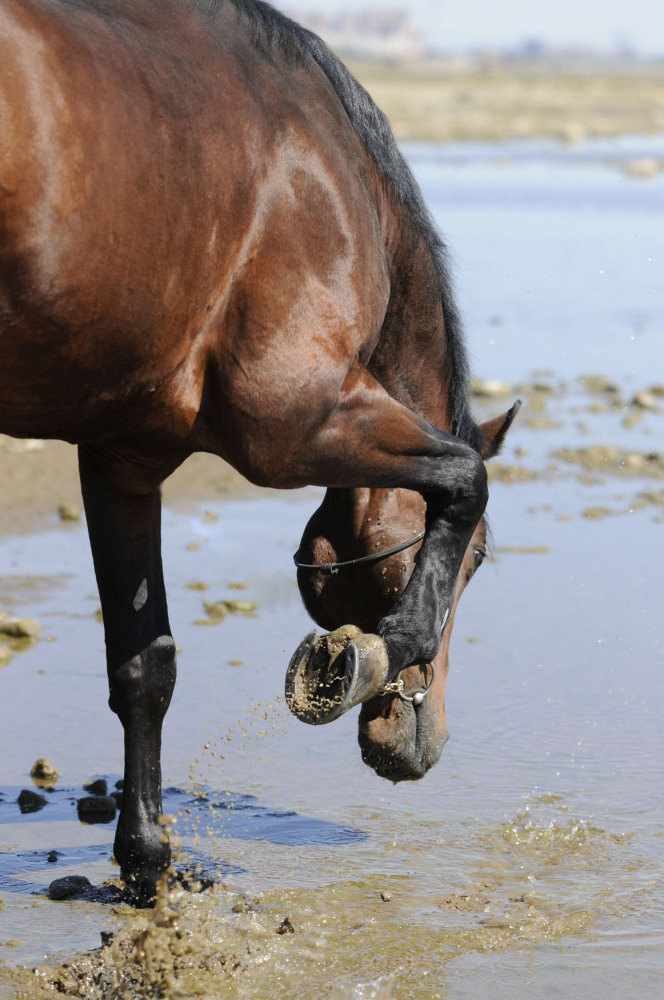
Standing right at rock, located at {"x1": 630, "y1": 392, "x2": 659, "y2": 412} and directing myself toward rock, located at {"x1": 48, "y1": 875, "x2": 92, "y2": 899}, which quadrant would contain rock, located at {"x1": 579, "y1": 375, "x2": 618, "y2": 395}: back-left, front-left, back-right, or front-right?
back-right

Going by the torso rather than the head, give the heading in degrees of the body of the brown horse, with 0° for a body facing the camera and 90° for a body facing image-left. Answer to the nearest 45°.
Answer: approximately 270°

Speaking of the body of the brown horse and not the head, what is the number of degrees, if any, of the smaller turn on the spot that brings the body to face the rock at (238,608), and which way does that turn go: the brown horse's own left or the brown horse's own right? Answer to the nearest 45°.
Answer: approximately 90° to the brown horse's own left

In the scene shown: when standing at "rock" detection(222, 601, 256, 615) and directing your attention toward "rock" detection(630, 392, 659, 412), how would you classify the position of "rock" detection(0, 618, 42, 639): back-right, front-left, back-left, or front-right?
back-left

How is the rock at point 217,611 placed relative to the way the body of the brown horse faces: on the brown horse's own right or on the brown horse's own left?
on the brown horse's own left

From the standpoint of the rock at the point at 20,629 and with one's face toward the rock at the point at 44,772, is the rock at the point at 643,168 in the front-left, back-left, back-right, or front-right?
back-left

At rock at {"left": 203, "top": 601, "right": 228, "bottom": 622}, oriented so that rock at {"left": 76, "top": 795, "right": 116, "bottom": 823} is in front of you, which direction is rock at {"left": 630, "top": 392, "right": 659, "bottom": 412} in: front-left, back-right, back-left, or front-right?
back-left

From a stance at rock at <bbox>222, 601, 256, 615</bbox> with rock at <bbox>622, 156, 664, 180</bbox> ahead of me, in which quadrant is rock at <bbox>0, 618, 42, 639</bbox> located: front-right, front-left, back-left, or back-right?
back-left

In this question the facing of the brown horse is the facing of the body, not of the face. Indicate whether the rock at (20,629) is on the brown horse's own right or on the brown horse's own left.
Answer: on the brown horse's own left

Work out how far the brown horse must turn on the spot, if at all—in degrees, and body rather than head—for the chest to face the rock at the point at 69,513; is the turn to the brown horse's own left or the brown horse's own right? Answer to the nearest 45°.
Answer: approximately 90° to the brown horse's own left

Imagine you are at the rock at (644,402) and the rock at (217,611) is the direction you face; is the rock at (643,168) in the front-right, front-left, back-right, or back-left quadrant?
back-right
